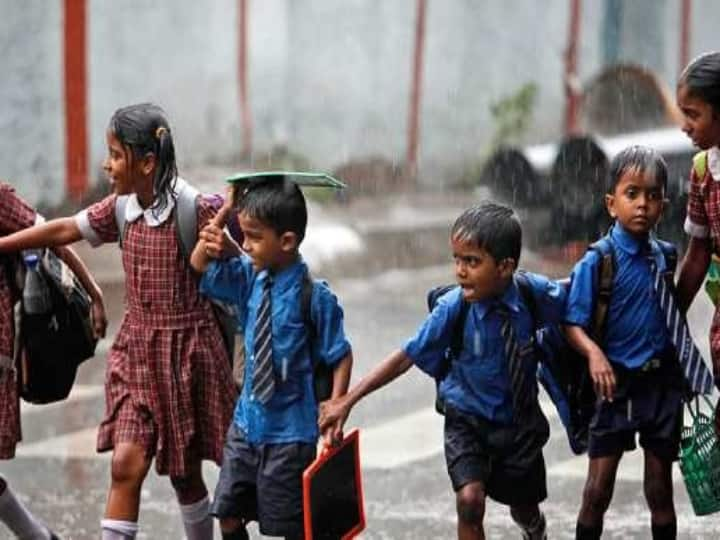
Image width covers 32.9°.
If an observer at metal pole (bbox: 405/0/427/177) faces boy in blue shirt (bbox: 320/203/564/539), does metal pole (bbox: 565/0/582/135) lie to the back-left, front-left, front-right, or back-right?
back-left

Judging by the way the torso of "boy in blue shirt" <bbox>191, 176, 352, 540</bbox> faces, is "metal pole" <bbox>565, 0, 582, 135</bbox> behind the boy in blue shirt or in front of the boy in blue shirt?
behind

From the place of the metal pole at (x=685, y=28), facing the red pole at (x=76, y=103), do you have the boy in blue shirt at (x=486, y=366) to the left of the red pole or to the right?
left

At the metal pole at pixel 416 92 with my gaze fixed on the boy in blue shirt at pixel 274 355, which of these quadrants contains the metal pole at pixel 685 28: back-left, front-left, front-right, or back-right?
back-left
